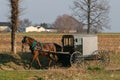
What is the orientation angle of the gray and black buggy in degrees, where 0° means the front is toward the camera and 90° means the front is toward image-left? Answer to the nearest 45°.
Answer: approximately 45°

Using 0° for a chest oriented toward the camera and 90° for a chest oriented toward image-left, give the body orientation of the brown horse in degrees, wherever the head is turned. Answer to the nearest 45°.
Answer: approximately 90°

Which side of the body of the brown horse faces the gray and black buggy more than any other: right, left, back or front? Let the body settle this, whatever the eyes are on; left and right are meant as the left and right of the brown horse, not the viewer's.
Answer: back
